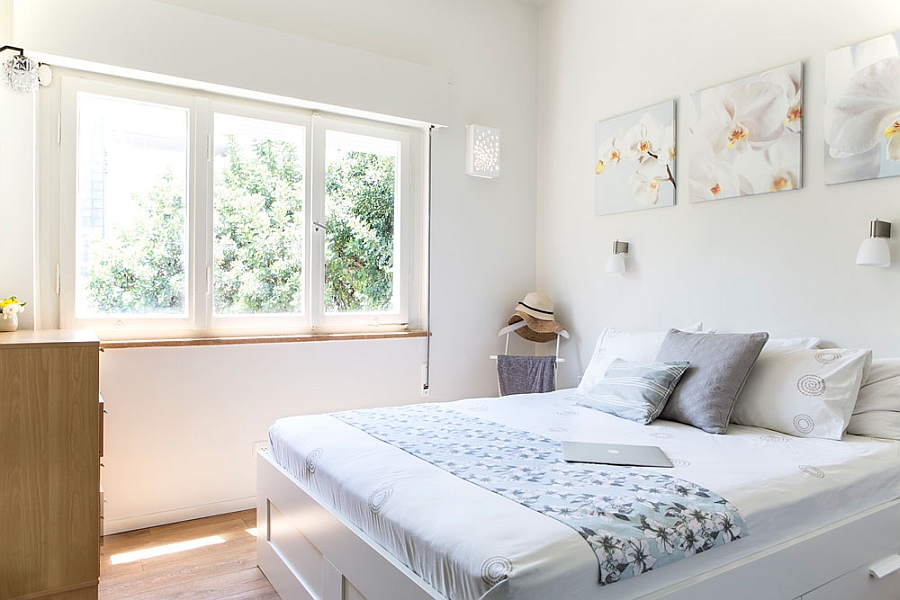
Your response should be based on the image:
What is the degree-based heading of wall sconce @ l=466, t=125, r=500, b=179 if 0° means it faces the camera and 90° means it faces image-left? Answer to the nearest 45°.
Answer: approximately 315°

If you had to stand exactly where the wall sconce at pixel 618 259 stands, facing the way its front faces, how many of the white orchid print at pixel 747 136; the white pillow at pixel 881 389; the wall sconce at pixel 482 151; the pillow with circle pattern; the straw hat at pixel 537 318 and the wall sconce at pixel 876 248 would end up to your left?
4

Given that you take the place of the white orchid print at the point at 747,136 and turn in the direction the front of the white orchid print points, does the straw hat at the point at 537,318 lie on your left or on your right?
on your right

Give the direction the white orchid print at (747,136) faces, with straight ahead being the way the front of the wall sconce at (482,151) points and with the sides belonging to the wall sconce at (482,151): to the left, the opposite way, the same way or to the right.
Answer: to the right

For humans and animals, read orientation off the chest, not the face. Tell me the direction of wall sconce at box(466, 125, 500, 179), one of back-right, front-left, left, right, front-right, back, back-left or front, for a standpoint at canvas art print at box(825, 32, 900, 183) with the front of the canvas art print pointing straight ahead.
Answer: front-right

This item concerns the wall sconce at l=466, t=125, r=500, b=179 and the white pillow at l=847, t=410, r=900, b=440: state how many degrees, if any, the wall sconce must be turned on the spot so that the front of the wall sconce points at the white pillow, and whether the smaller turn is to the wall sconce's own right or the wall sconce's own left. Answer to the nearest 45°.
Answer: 0° — it already faces it

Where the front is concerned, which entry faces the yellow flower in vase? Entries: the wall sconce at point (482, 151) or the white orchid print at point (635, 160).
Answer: the white orchid print
